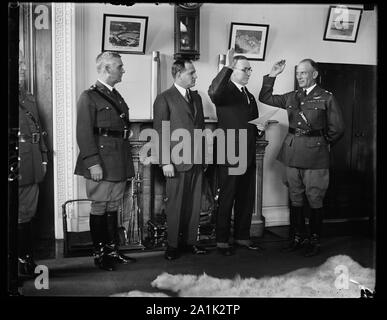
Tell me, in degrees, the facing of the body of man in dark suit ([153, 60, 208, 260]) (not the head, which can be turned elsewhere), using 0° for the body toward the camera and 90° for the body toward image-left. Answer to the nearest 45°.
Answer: approximately 315°

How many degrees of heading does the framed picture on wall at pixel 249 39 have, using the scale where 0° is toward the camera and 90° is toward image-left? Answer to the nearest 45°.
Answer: approximately 0°

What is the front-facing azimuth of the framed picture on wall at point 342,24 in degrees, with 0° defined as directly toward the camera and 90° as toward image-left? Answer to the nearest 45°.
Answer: approximately 0°

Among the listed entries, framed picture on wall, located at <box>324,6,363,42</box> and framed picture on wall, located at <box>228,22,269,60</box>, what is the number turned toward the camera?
2

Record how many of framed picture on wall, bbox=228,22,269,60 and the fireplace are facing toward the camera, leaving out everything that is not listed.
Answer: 2

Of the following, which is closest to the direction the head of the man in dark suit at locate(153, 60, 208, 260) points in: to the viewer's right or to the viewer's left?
to the viewer's right

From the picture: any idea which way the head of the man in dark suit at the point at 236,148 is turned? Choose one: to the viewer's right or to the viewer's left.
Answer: to the viewer's right
